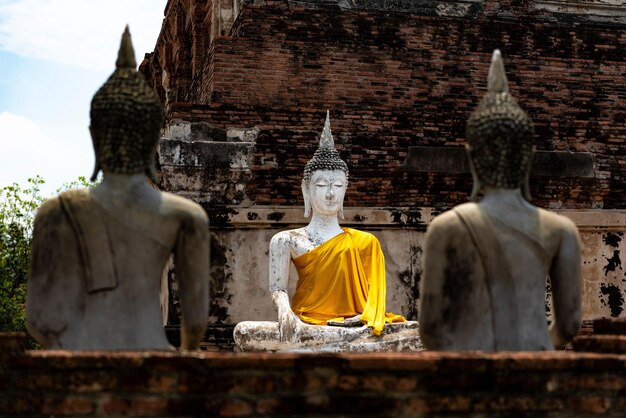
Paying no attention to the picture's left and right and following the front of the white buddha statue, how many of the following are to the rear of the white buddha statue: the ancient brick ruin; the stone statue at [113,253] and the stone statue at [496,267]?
1

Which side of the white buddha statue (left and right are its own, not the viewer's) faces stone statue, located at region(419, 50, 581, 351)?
front

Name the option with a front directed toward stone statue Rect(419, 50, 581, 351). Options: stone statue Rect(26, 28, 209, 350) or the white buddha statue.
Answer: the white buddha statue

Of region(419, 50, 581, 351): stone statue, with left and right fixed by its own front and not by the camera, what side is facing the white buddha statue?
front

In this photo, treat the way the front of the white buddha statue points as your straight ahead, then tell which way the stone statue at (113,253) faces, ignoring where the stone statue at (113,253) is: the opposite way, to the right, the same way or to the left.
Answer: the opposite way

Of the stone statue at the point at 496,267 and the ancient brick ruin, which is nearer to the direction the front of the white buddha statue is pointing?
the stone statue

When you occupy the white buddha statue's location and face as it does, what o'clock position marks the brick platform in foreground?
The brick platform in foreground is roughly at 12 o'clock from the white buddha statue.

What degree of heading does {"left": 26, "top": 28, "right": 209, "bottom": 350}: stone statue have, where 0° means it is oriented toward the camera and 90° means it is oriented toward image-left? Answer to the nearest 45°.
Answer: approximately 180°

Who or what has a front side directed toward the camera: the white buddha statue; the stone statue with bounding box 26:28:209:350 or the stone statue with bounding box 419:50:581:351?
the white buddha statue

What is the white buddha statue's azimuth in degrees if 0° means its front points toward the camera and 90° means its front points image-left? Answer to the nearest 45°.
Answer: approximately 0°

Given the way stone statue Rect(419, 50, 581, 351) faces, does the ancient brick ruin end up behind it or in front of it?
in front

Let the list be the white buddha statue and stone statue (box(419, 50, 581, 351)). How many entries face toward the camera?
1

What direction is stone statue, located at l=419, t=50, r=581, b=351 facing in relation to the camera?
away from the camera

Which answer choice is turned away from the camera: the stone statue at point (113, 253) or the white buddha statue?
the stone statue
